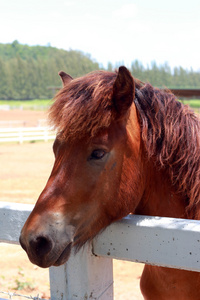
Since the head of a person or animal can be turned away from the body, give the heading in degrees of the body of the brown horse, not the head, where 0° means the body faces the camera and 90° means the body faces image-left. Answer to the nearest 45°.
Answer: approximately 45°

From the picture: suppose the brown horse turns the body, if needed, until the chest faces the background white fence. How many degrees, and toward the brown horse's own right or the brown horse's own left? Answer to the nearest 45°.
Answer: approximately 135° to the brown horse's own right
